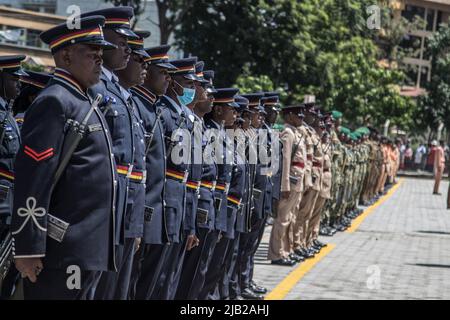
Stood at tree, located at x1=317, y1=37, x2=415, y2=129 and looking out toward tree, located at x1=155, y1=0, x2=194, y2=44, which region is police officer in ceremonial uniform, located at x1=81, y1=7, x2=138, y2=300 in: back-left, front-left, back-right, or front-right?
front-left

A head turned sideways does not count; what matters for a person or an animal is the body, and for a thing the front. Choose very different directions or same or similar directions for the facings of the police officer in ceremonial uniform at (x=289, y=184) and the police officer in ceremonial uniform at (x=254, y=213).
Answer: same or similar directions
